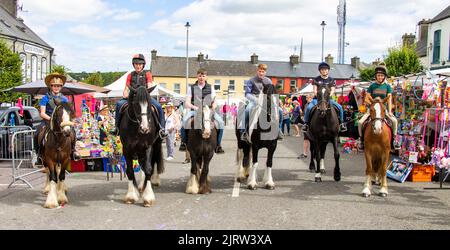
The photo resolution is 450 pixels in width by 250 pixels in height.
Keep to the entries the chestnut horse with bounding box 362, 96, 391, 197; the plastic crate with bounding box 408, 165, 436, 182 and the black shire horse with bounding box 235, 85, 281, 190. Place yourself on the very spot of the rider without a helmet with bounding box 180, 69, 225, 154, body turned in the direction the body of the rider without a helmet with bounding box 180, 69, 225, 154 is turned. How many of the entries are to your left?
3

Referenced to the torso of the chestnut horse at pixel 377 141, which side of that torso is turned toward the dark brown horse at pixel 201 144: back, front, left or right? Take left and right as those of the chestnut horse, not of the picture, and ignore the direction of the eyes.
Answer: right

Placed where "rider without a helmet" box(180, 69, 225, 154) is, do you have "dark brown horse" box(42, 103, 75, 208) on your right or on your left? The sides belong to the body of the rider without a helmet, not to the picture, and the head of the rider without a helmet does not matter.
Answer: on your right

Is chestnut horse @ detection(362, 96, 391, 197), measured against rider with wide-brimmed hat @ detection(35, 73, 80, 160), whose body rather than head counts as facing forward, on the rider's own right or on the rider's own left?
on the rider's own left

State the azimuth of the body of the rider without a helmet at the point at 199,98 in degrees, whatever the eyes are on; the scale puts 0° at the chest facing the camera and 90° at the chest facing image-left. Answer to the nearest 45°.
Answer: approximately 0°

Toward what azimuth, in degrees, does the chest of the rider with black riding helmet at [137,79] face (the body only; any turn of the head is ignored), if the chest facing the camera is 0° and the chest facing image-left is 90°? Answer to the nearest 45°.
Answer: approximately 0°
